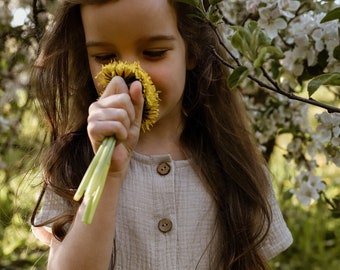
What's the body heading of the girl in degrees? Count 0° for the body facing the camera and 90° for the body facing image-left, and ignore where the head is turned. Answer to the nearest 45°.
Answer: approximately 0°
